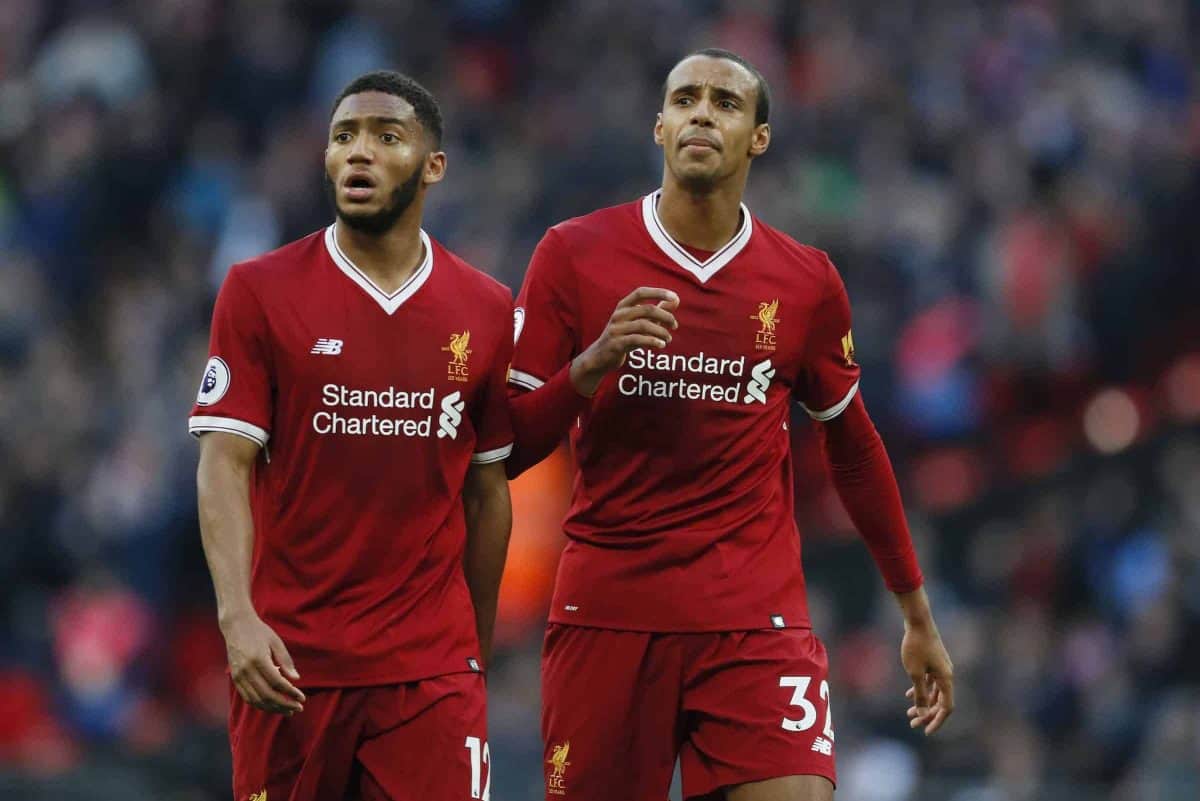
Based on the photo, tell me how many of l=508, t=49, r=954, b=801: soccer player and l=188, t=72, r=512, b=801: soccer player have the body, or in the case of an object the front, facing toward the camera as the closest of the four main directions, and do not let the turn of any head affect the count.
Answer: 2

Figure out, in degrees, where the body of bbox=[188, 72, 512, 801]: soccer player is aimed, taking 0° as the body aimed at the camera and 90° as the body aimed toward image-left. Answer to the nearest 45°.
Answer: approximately 0°

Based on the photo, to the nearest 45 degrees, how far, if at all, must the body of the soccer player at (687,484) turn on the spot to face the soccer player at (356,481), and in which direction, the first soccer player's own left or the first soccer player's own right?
approximately 45° to the first soccer player's own right

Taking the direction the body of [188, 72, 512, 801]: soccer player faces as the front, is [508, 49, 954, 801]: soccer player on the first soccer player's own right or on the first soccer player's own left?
on the first soccer player's own left
